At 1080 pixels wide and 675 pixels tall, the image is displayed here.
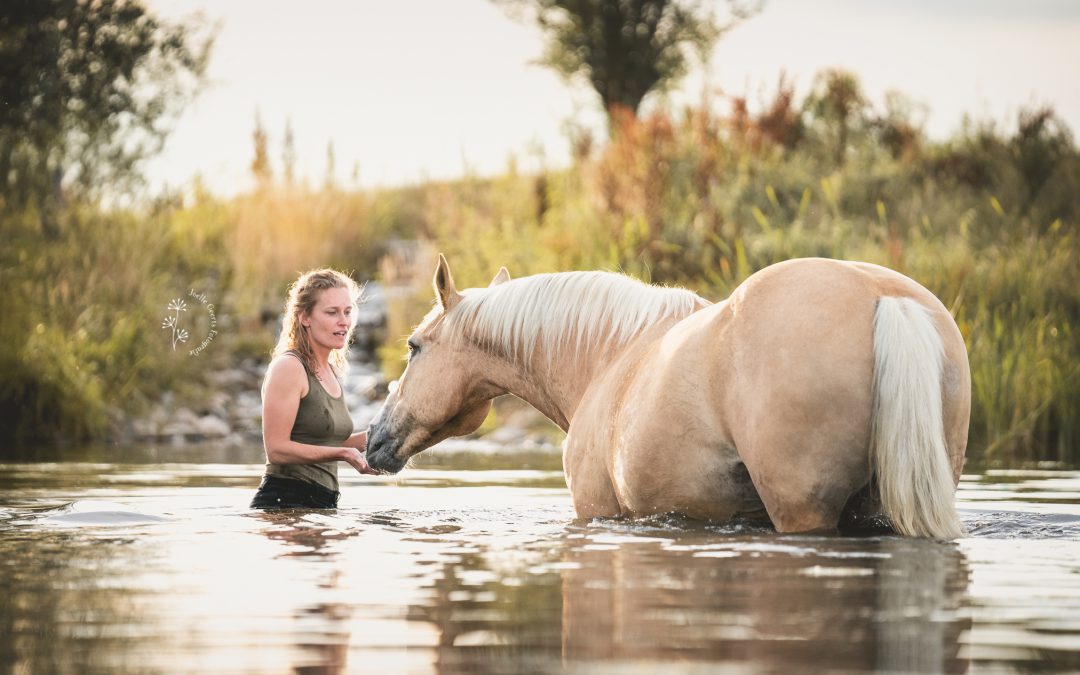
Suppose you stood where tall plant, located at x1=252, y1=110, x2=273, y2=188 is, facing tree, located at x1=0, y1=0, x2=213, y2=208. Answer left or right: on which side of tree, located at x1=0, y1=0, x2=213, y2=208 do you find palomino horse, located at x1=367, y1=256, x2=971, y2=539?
left

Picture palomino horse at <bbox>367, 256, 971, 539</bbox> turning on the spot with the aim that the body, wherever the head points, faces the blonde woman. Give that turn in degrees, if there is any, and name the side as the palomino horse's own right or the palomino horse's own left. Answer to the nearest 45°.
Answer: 0° — it already faces them

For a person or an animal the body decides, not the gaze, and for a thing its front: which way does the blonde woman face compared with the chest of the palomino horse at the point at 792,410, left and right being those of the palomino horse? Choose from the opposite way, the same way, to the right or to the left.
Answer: the opposite way

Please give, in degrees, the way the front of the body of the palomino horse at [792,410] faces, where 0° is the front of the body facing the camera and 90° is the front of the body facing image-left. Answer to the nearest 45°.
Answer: approximately 135°

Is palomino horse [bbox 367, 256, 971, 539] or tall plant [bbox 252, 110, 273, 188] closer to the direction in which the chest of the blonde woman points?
the palomino horse

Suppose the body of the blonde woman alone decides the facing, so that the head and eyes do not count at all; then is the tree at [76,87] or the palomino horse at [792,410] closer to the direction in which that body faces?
the palomino horse

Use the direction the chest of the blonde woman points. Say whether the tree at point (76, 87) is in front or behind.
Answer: behind

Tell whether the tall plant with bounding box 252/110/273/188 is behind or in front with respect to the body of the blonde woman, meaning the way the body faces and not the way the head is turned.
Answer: behind

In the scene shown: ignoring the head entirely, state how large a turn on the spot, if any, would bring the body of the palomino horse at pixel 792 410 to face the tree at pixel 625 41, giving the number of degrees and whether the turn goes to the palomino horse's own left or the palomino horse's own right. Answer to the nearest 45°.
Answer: approximately 45° to the palomino horse's own right

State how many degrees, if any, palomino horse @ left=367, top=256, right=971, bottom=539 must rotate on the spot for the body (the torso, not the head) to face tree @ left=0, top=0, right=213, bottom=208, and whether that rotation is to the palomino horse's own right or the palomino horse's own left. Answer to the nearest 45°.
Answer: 0° — it already faces it

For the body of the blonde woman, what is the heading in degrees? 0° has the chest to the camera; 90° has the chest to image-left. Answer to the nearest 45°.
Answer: approximately 315°
